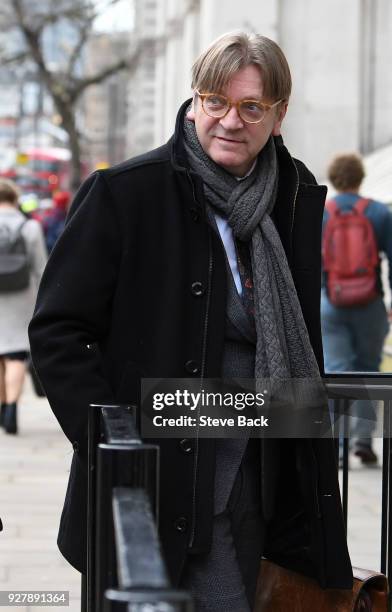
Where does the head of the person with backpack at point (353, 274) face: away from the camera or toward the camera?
away from the camera

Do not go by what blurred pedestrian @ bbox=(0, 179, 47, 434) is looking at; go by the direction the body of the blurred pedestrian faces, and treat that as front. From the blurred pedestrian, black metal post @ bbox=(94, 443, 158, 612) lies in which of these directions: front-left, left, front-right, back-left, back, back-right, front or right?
back

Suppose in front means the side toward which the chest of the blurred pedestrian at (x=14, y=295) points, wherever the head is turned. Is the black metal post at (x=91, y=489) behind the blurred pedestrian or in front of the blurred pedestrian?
behind

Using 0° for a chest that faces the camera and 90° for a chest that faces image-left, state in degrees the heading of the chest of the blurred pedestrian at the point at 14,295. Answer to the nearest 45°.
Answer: approximately 180°

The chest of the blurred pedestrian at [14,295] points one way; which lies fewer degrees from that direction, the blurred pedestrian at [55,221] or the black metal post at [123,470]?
the blurred pedestrian

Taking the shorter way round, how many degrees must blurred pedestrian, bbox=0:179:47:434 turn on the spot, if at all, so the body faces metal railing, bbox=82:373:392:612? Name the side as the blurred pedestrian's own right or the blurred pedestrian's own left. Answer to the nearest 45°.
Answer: approximately 180°

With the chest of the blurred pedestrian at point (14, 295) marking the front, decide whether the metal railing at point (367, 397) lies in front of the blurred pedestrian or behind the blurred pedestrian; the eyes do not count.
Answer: behind

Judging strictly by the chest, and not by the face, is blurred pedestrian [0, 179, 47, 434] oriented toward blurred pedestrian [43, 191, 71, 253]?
yes

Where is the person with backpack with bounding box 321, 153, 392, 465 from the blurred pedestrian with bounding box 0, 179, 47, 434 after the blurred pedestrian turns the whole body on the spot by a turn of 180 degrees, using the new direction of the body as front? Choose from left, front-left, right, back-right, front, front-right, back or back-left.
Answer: front-left
